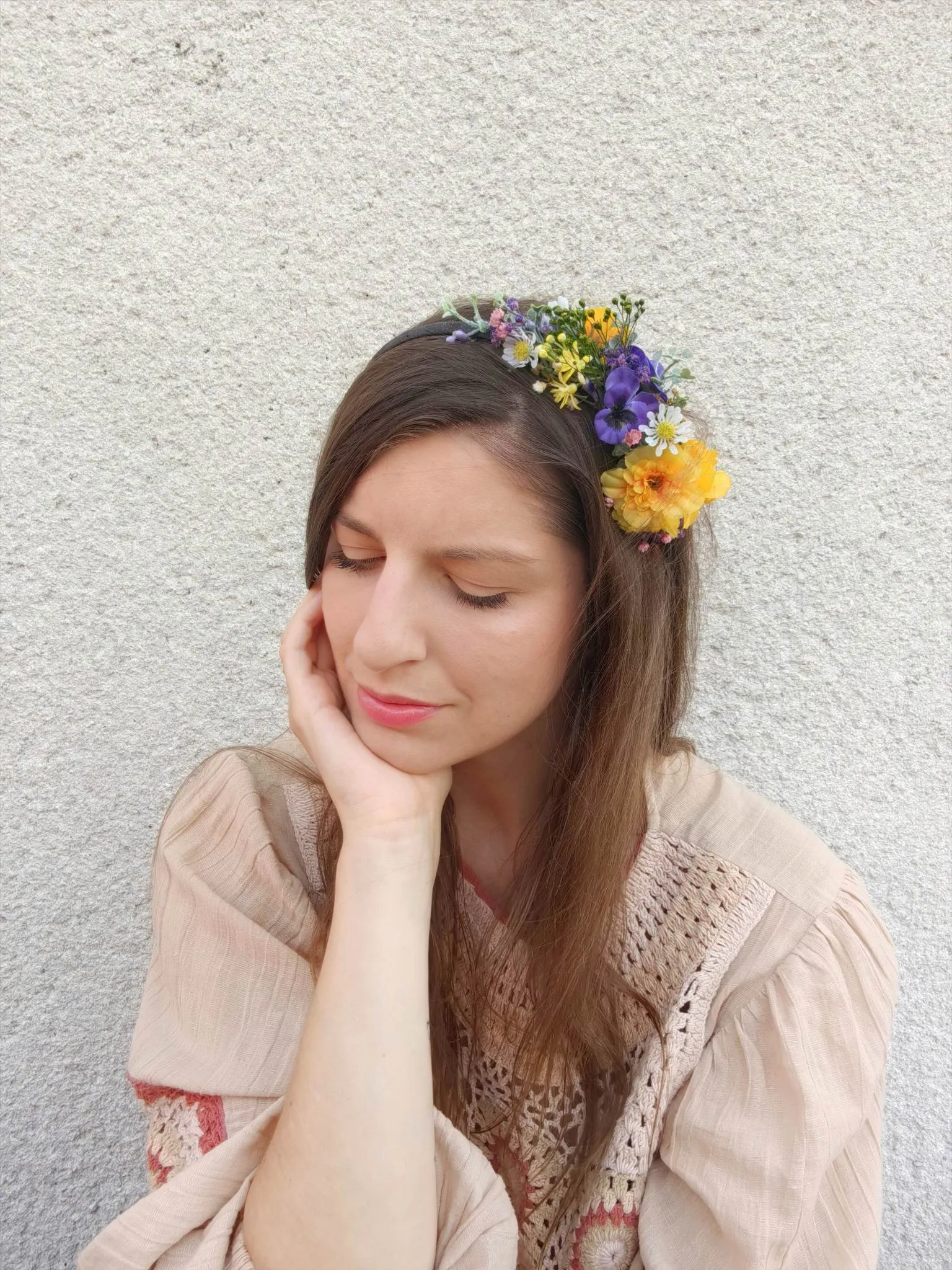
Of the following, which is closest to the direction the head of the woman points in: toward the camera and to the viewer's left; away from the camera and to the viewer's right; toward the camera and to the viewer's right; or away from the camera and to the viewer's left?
toward the camera and to the viewer's left

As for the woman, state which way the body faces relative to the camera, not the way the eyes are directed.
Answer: toward the camera
